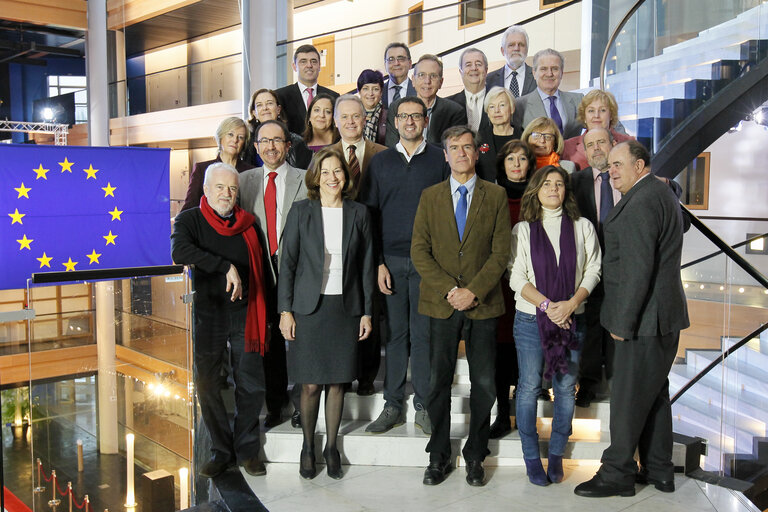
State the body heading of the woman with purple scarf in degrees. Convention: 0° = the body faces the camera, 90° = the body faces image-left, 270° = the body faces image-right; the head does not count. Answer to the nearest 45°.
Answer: approximately 0°

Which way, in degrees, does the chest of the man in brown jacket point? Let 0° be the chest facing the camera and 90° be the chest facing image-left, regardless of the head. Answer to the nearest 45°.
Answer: approximately 0°

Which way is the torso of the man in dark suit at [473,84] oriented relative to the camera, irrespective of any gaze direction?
toward the camera

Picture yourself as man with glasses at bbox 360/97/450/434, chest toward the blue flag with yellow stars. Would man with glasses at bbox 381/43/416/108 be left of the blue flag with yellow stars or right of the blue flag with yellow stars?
right

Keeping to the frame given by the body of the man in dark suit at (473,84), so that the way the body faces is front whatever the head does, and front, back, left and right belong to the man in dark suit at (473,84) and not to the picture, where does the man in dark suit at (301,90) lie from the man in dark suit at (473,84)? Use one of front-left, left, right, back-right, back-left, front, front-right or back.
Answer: right

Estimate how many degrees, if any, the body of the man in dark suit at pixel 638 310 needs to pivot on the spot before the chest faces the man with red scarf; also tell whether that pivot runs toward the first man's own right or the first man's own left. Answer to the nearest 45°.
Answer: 0° — they already face them

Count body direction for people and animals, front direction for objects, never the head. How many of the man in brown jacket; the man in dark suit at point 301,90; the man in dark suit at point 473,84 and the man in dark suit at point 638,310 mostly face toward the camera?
3

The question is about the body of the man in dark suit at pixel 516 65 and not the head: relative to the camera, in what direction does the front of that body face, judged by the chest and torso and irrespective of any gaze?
toward the camera

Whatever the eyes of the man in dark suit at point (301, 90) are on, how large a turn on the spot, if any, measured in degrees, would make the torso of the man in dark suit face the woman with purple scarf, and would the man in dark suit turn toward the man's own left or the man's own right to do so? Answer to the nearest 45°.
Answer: approximately 45° to the man's own left

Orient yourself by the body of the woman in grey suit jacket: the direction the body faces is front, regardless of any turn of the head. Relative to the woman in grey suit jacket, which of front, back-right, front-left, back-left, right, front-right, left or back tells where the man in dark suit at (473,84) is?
back-left
